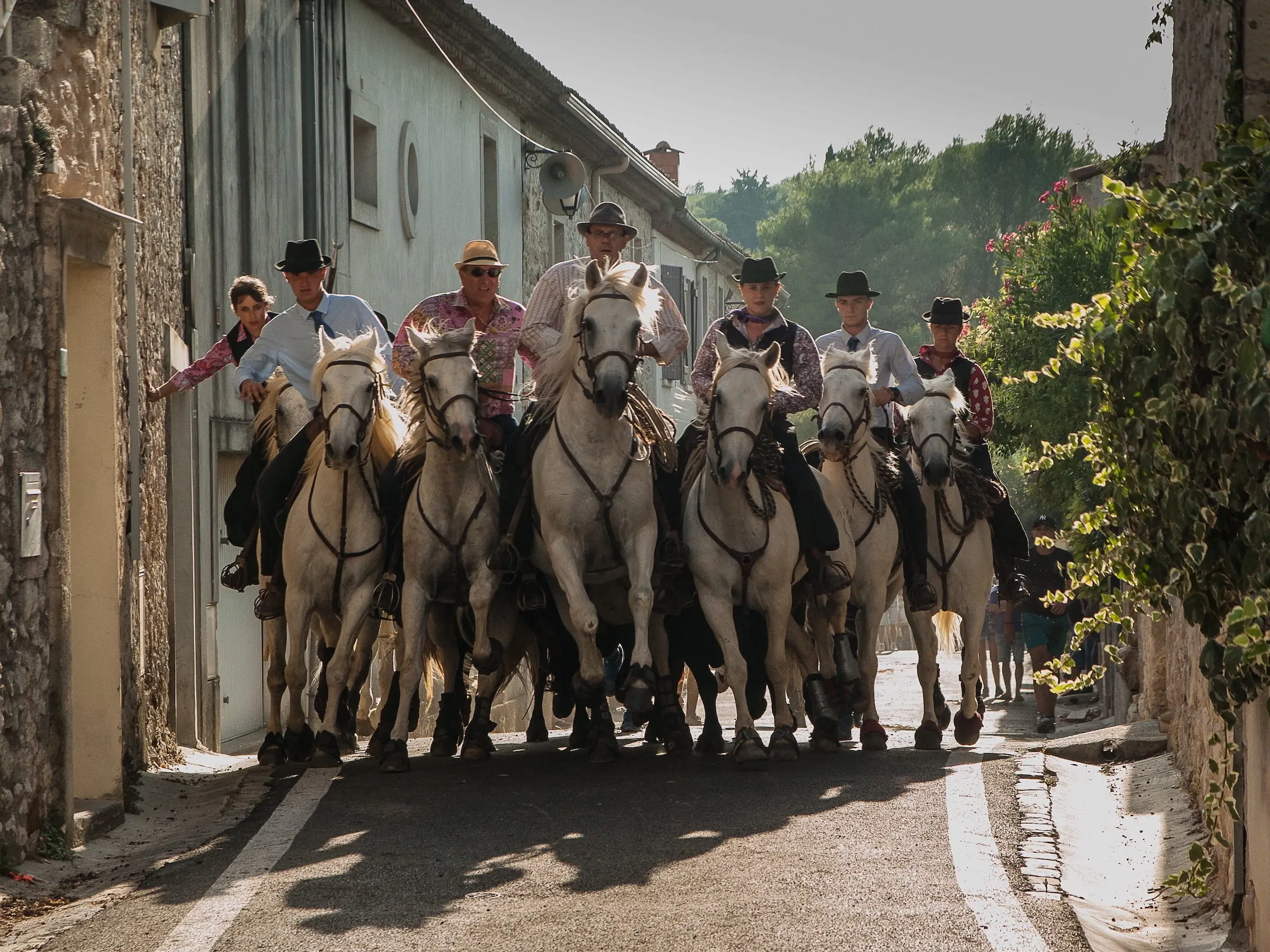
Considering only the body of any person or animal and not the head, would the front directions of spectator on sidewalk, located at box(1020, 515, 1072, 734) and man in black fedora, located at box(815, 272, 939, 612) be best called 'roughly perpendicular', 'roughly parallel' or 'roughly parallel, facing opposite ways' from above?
roughly parallel

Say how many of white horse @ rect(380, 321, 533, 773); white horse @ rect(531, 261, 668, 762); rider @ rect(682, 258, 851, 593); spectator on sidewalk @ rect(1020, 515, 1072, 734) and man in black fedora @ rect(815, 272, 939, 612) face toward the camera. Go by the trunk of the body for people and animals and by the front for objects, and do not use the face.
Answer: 5

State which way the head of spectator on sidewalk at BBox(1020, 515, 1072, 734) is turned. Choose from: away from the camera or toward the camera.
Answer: toward the camera

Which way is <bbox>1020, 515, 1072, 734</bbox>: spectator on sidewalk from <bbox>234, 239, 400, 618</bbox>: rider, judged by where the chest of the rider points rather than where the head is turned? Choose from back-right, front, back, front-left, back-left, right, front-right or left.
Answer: back-left

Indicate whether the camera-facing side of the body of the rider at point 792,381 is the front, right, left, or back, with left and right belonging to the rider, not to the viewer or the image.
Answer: front

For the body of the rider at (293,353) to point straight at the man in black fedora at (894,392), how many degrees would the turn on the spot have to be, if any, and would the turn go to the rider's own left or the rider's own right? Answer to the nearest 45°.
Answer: approximately 90° to the rider's own left

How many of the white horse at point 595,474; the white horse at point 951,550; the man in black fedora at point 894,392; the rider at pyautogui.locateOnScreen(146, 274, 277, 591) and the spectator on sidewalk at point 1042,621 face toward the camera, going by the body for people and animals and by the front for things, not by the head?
5

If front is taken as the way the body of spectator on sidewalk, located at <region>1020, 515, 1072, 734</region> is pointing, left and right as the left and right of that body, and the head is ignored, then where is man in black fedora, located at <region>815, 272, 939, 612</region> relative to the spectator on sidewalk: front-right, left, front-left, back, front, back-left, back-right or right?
front

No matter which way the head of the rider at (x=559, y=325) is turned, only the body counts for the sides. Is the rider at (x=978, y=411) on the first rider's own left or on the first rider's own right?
on the first rider's own left

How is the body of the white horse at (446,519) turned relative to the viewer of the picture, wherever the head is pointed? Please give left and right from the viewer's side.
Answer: facing the viewer

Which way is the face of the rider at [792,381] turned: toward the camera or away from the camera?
toward the camera

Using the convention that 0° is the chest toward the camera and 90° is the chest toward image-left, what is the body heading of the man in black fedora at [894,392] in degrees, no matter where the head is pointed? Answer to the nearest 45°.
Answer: approximately 0°

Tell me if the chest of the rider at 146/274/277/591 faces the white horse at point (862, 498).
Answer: no

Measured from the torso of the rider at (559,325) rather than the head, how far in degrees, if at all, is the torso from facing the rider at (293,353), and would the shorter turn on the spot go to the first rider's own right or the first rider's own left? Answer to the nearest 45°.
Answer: approximately 135° to the first rider's own right

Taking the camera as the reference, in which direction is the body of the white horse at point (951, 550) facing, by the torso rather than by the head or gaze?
toward the camera

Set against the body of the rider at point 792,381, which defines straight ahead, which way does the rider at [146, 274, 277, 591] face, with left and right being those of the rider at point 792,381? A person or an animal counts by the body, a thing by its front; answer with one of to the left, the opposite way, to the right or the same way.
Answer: the same way

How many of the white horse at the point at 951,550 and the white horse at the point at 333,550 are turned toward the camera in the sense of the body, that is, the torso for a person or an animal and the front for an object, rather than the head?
2

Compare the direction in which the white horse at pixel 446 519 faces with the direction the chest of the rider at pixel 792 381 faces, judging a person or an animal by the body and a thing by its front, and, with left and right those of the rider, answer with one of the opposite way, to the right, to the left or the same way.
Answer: the same way
